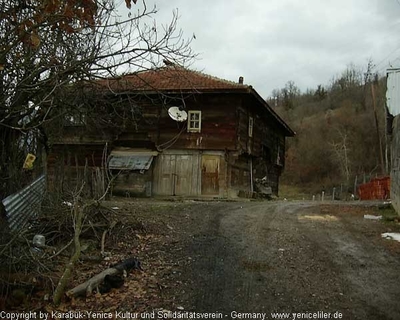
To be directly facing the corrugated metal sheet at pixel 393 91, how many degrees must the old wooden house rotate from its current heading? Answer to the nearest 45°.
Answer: approximately 45° to its left

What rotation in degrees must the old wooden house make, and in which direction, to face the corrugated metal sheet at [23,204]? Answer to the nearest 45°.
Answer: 0° — it already faces it

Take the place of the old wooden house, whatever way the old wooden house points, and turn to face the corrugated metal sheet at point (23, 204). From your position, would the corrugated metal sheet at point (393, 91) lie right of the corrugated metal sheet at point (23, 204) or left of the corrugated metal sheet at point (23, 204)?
left

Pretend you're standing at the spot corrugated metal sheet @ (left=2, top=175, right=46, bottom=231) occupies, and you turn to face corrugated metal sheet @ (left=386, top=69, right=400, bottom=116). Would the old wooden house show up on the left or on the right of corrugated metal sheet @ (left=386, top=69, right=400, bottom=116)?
left

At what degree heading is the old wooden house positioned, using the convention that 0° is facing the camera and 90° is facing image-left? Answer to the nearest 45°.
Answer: approximately 0°
